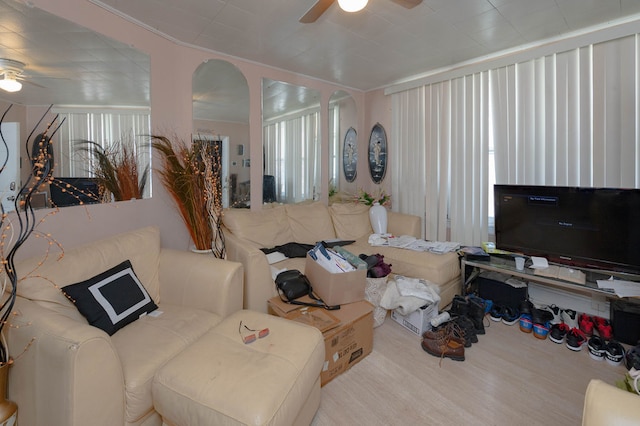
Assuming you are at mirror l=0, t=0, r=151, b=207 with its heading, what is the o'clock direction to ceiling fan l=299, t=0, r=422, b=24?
The ceiling fan is roughly at 12 o'clock from the mirror.

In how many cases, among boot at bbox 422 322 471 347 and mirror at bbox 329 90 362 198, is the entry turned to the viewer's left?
1

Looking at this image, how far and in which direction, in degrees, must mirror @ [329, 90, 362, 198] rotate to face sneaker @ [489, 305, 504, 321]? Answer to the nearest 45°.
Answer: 0° — it already faces it

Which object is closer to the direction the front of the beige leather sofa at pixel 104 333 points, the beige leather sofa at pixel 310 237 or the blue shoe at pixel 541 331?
the blue shoe

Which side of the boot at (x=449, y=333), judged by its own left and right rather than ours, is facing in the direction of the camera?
left

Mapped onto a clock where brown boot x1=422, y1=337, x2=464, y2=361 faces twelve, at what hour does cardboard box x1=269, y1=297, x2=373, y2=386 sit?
The cardboard box is roughly at 11 o'clock from the brown boot.

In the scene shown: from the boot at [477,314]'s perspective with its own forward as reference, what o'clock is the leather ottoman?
The leather ottoman is roughly at 1 o'clock from the boot.

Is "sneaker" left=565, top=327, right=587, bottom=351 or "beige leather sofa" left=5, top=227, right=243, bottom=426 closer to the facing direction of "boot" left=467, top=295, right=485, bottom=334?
the beige leather sofa

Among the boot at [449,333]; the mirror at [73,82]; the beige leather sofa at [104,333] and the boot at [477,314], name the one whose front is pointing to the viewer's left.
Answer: the boot at [449,333]
